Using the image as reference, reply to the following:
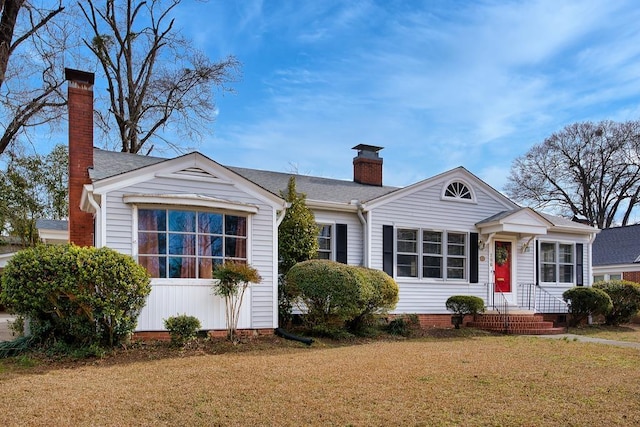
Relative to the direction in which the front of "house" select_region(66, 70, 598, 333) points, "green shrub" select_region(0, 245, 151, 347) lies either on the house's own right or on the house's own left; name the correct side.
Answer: on the house's own right

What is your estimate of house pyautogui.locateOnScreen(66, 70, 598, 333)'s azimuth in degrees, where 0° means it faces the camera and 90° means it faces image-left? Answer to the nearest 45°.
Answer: approximately 315°

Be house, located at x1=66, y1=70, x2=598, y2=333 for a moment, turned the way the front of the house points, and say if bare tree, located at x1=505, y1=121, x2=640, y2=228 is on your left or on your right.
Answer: on your left

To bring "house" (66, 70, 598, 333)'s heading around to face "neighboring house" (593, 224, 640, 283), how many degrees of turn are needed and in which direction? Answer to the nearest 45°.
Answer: approximately 90° to its left

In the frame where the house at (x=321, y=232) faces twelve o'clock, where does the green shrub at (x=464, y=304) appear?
The green shrub is roughly at 10 o'clock from the house.
